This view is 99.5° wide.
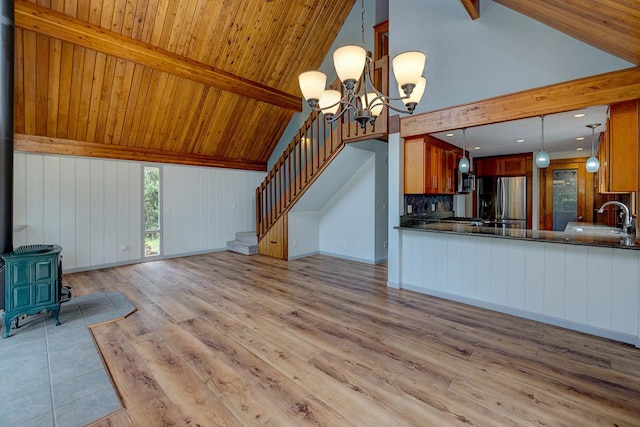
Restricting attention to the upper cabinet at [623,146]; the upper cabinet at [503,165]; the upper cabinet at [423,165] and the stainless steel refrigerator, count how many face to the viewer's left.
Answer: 1

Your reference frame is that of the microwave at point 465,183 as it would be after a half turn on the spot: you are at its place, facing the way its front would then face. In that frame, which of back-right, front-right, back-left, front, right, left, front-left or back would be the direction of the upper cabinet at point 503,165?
right

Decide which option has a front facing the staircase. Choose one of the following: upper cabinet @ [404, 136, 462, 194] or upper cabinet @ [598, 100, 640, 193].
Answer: upper cabinet @ [598, 100, 640, 193]

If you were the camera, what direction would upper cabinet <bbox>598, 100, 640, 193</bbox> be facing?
facing to the left of the viewer

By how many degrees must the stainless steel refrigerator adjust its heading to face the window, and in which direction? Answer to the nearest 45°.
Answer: approximately 45° to its right

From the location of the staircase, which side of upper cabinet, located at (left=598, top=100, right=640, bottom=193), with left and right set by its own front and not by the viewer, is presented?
front

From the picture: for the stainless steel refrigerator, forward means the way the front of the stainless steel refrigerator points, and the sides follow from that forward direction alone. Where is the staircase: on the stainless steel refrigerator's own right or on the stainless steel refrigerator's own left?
on the stainless steel refrigerator's own right

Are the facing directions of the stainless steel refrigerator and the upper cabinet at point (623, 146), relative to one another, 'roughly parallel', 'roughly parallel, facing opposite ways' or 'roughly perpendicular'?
roughly perpendicular

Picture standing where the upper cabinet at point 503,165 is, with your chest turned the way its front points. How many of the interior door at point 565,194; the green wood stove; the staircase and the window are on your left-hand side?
1

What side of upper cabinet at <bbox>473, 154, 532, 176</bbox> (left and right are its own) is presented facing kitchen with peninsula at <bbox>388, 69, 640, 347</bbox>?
front

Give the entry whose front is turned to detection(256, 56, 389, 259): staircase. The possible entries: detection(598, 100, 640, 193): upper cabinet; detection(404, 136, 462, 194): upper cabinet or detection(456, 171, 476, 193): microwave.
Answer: detection(598, 100, 640, 193): upper cabinet

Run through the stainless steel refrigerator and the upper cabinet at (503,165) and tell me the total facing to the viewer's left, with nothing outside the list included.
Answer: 0

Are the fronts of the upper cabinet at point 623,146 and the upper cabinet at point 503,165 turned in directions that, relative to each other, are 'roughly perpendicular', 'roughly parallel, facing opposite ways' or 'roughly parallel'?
roughly perpendicular

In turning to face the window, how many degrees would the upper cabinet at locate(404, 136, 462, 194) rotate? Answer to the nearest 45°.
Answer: approximately 135° to its right

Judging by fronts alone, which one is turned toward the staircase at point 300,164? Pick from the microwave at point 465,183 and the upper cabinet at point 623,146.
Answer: the upper cabinet
